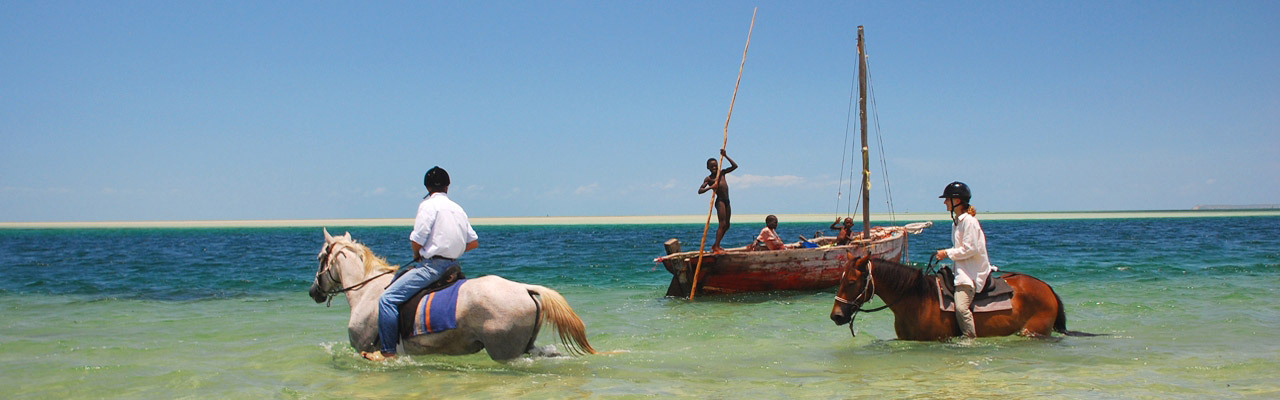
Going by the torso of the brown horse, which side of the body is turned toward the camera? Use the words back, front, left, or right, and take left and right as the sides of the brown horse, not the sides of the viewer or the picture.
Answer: left

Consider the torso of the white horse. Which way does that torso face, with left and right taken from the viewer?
facing to the left of the viewer

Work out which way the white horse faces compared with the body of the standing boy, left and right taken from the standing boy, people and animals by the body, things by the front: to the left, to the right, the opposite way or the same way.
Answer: to the right

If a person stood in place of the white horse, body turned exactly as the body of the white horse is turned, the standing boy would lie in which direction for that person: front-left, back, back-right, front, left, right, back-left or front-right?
back-right

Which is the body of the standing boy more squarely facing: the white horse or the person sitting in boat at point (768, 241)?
the white horse

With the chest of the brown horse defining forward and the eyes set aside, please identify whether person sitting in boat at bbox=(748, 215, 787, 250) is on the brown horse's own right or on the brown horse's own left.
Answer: on the brown horse's own right

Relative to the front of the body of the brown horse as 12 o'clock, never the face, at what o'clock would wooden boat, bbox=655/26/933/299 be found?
The wooden boat is roughly at 2 o'clock from the brown horse.

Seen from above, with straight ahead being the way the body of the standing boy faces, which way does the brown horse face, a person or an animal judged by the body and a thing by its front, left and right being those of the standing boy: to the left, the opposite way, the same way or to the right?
to the right

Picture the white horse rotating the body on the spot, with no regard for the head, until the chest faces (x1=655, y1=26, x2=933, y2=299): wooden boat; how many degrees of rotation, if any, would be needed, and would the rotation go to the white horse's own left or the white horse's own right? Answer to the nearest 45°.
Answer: approximately 135° to the white horse's own right
